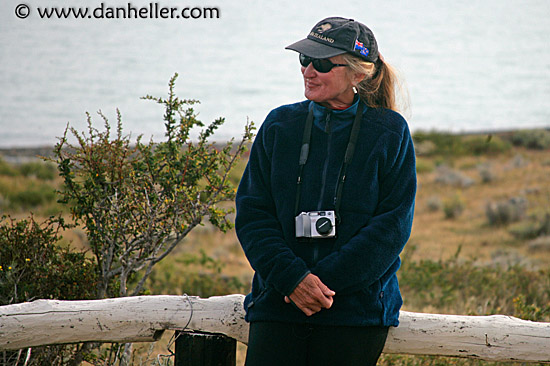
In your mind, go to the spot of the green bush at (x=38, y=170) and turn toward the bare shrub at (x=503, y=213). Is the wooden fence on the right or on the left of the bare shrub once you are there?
right

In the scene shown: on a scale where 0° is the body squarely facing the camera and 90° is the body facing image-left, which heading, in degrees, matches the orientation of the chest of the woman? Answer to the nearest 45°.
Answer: approximately 0°

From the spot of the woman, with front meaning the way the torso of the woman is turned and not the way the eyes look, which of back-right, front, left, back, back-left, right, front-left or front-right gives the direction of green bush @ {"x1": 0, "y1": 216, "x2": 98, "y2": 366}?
back-right

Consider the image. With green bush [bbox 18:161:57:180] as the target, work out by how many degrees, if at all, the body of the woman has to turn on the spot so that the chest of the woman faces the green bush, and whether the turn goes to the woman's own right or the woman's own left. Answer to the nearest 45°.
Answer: approximately 135° to the woman's own right

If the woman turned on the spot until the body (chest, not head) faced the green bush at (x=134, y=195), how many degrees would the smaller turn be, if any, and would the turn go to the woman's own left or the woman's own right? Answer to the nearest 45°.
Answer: approximately 135° to the woman's own right

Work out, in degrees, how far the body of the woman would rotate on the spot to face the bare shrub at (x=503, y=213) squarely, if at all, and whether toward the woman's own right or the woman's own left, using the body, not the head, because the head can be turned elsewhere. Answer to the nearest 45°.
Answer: approximately 180°
